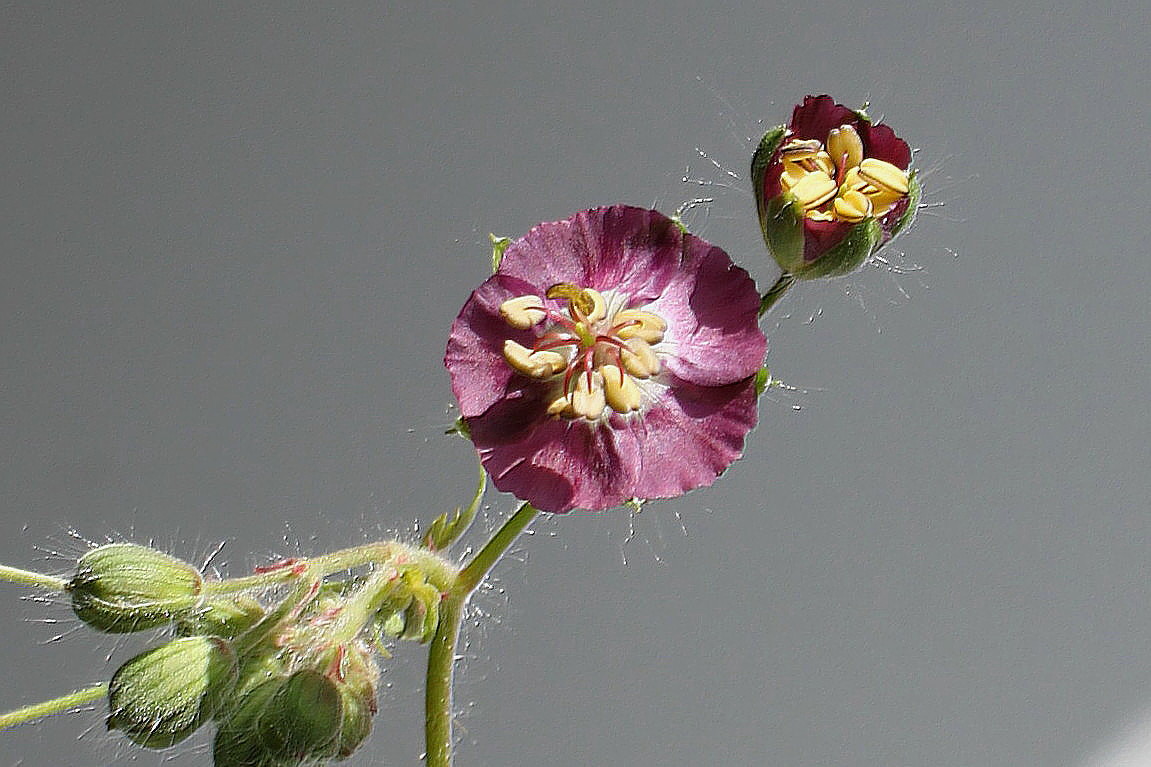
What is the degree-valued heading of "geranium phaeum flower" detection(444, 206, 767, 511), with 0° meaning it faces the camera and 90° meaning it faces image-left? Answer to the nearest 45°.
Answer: approximately 0°
